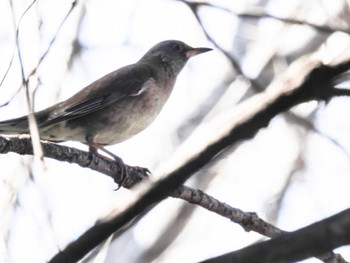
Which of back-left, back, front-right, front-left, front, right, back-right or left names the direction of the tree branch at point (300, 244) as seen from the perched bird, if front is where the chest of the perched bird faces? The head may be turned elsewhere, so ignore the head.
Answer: right

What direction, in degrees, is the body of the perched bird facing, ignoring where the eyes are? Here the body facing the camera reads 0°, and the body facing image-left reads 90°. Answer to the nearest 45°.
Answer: approximately 270°
